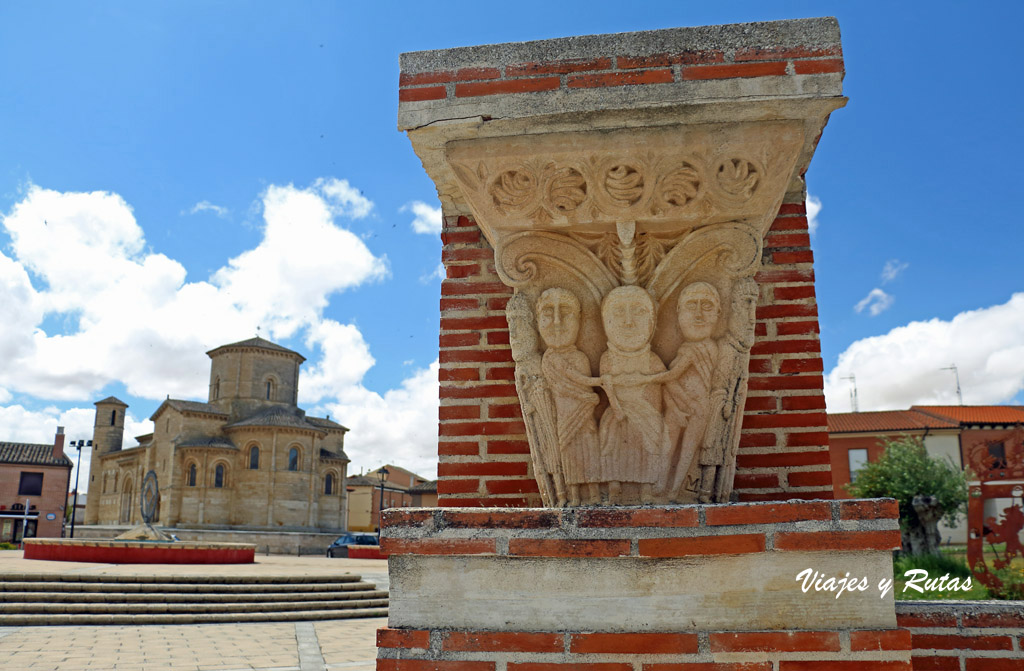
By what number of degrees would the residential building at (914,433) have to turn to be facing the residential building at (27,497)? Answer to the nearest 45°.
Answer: approximately 90° to its right

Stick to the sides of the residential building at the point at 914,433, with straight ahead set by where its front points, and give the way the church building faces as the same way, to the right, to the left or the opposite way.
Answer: to the right

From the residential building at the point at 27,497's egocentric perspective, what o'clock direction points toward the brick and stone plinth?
The brick and stone plinth is roughly at 12 o'clock from the residential building.

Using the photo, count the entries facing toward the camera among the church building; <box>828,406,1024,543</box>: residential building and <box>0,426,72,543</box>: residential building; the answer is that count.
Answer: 2

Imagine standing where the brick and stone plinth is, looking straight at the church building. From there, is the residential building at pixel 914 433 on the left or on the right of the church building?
right

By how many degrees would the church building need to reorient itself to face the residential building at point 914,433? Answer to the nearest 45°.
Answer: approximately 180°

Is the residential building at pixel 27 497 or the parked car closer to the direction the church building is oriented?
the residential building

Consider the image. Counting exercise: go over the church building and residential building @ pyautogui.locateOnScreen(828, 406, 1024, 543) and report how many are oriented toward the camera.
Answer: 1

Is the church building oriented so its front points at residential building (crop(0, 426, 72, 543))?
yes

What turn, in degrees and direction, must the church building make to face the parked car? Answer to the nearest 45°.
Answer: approximately 135° to its left
